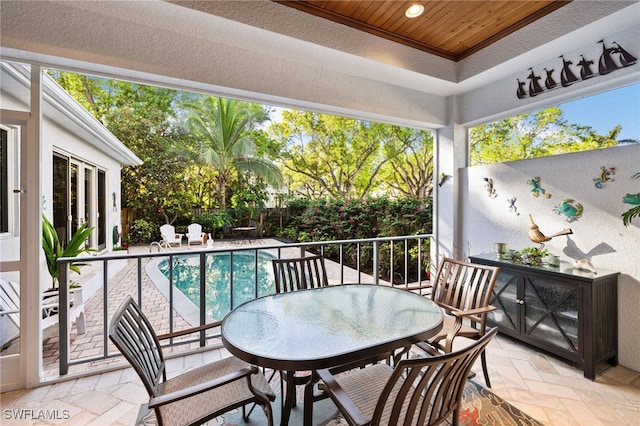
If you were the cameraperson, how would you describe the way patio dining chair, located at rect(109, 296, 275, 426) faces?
facing to the right of the viewer

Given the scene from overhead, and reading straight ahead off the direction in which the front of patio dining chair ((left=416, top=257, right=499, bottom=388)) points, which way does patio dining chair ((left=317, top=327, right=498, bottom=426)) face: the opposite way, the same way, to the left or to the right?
to the right

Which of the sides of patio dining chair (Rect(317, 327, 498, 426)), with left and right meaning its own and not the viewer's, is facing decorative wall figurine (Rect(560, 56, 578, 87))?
right

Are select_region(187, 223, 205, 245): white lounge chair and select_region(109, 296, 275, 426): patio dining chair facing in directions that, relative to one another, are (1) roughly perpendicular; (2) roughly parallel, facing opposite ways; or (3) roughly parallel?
roughly perpendicular

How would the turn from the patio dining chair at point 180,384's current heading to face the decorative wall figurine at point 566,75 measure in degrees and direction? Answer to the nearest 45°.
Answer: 0° — it already faces it

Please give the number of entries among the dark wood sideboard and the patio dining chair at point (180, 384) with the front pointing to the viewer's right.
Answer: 1

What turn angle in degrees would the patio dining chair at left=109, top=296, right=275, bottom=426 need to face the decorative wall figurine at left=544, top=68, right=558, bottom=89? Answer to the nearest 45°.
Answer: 0° — it already faces it

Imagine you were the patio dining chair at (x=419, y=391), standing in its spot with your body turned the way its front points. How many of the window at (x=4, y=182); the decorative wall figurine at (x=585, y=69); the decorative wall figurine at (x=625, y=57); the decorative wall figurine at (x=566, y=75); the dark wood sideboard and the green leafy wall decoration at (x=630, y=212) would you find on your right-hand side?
5

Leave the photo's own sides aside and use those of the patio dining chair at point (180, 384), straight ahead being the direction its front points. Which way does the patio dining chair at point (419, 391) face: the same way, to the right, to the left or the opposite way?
to the left

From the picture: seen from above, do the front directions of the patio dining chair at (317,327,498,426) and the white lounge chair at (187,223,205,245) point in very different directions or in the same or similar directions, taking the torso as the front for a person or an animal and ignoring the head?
very different directions

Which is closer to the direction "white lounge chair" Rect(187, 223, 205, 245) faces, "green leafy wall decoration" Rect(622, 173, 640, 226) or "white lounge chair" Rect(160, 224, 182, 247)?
the green leafy wall decoration

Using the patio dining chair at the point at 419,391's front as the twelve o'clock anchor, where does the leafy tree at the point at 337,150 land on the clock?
The leafy tree is roughly at 1 o'clock from the patio dining chair.

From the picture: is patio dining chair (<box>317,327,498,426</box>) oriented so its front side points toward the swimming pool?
yes

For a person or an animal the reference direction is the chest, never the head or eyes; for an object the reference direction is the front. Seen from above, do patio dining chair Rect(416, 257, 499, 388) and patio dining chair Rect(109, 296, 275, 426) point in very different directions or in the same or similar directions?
very different directions
